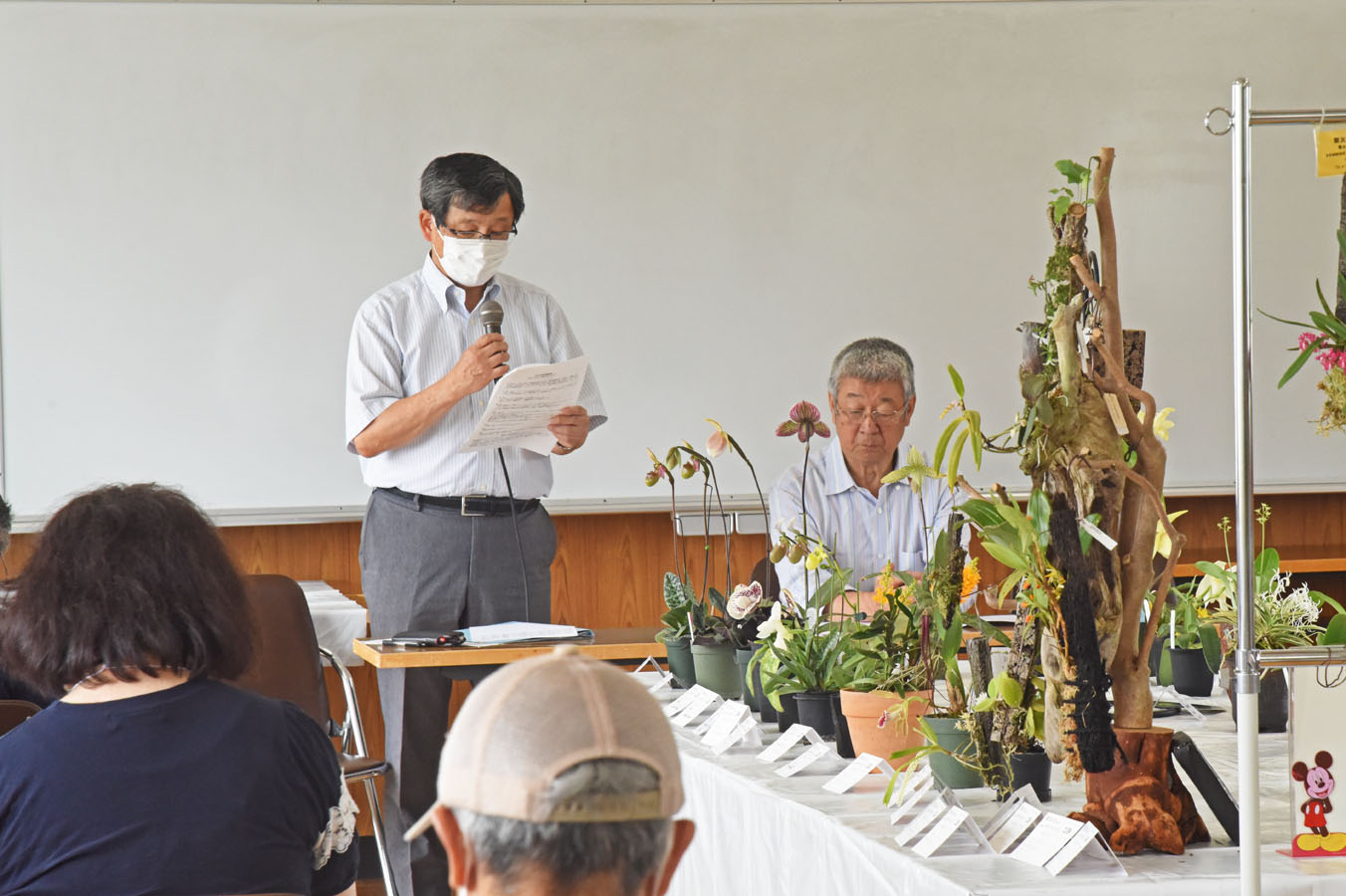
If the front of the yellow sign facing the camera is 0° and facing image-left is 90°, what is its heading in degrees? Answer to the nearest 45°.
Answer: approximately 0°

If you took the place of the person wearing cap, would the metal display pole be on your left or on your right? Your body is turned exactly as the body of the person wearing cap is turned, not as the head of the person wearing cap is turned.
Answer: on your right

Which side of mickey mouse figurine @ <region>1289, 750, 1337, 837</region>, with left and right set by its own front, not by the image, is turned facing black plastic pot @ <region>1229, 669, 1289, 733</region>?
back

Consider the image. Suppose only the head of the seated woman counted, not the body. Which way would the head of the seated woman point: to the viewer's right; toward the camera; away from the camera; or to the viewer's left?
away from the camera

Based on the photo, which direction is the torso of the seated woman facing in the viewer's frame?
away from the camera

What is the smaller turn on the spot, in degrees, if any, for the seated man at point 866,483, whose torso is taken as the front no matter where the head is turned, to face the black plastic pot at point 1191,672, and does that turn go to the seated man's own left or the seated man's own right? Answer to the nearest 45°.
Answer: approximately 45° to the seated man's own left

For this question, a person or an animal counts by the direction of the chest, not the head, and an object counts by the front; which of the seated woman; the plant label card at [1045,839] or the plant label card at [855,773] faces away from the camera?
the seated woman

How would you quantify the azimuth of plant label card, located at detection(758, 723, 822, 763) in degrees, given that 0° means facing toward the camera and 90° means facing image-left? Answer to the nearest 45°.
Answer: approximately 45°
